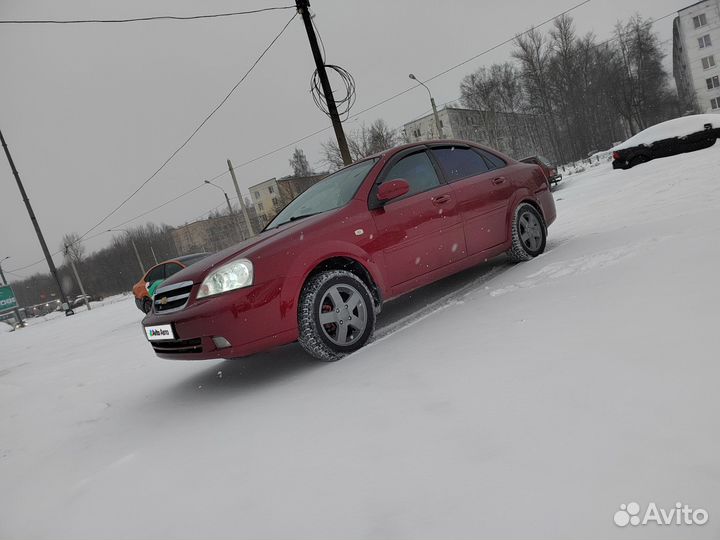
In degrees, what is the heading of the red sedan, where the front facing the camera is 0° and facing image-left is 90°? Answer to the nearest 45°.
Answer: approximately 45°

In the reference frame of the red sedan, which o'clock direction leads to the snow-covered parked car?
The snow-covered parked car is roughly at 6 o'clock from the red sedan.

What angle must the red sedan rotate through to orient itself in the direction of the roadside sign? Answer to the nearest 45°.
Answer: approximately 90° to its right

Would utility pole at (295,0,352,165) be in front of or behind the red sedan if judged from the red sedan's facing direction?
behind
